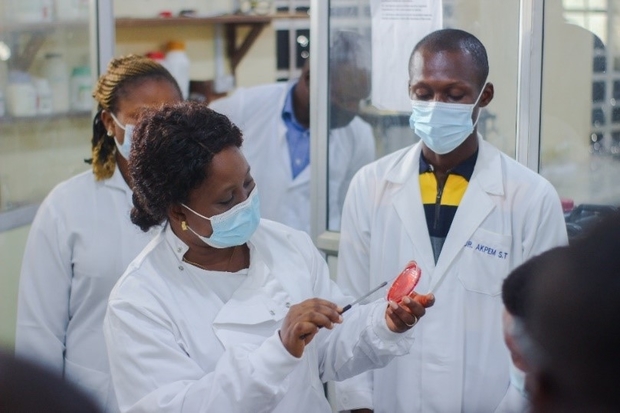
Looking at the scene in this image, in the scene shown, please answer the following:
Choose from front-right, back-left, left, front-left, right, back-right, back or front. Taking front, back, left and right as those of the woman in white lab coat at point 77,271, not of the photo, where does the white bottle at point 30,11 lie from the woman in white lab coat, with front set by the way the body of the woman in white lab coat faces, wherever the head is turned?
back-left

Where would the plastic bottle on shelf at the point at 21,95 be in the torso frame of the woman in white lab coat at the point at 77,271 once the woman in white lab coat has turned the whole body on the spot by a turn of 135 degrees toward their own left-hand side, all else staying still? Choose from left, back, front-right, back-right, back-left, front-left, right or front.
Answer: front

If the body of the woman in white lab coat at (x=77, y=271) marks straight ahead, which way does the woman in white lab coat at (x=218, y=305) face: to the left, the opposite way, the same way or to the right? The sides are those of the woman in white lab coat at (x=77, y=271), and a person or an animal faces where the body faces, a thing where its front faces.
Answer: the same way

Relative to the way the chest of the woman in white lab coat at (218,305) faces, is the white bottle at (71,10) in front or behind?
behind

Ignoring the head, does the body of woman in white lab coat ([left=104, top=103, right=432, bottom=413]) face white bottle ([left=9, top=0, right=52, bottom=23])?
no

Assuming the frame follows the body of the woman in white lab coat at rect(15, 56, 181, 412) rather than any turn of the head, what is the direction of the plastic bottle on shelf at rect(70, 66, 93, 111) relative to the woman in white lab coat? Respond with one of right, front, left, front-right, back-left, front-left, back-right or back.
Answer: back-left

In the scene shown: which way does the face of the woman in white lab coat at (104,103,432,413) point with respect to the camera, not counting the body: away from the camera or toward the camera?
toward the camera

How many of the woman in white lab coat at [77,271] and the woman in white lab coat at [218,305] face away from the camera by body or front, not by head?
0

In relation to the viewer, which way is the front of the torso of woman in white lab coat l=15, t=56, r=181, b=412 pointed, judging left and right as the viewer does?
facing the viewer and to the right of the viewer

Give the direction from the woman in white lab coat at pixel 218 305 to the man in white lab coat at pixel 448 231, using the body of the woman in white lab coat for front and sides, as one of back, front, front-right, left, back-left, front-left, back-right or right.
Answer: left

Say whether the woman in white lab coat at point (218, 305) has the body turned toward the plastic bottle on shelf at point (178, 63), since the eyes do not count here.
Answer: no

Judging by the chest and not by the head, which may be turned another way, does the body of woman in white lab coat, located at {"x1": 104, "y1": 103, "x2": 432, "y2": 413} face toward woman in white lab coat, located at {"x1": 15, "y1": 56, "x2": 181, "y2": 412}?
no
